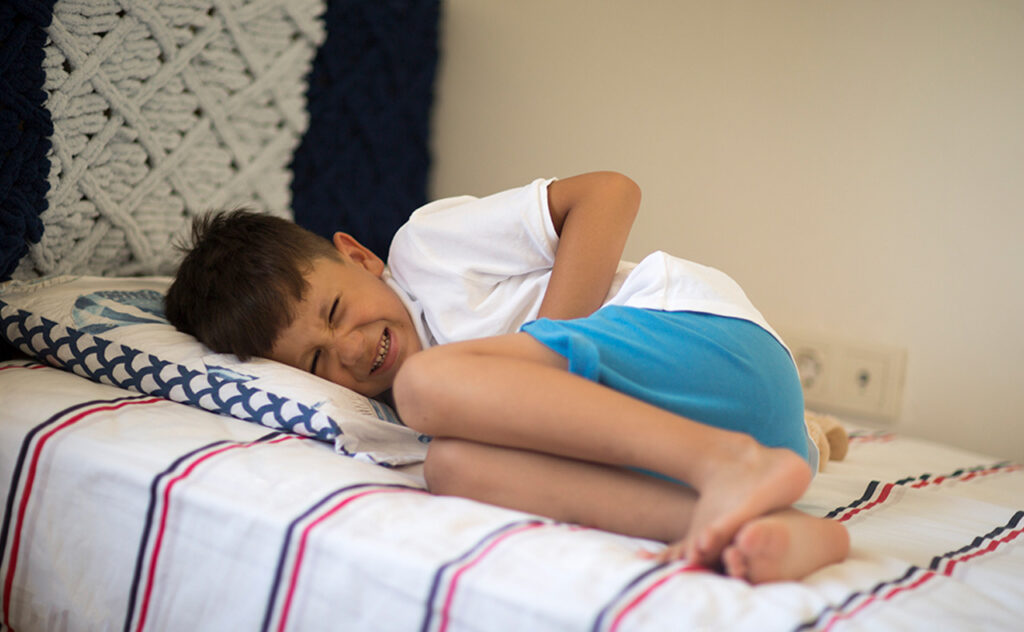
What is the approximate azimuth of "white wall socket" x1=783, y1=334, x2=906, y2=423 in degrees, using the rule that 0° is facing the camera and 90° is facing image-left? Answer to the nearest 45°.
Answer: approximately 45°

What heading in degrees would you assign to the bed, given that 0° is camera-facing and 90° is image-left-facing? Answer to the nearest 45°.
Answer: approximately 315°

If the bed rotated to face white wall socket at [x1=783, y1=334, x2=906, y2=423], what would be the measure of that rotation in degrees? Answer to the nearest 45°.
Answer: approximately 90° to its left

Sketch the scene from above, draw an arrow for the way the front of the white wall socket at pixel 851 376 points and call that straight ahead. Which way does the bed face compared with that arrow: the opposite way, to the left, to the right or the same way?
to the left
